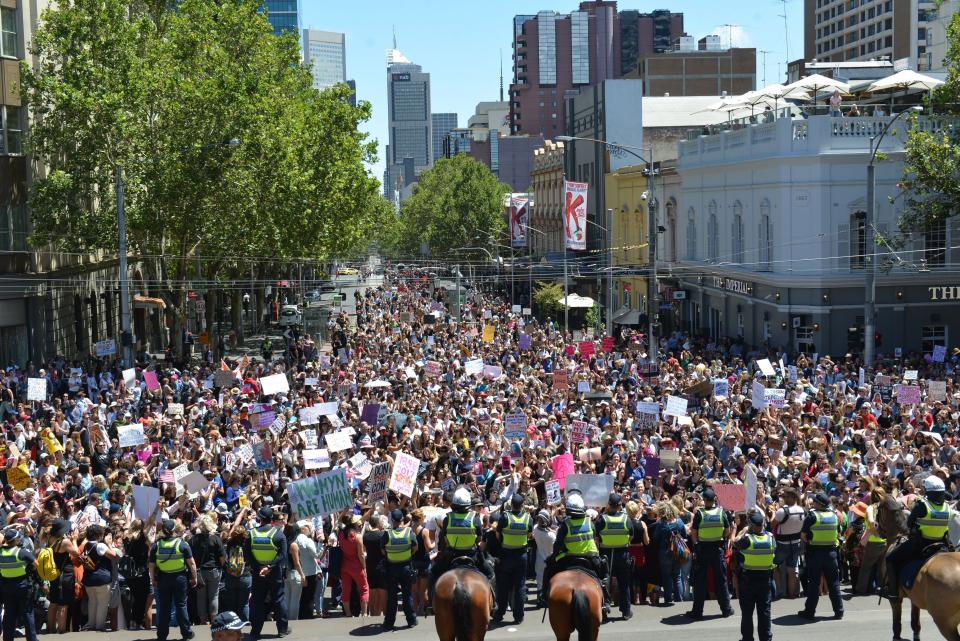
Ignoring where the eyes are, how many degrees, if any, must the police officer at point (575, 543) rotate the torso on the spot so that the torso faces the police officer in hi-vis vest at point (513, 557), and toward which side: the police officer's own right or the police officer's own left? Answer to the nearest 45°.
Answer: approximately 45° to the police officer's own left

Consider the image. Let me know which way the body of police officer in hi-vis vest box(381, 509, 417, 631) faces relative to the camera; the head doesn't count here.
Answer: away from the camera

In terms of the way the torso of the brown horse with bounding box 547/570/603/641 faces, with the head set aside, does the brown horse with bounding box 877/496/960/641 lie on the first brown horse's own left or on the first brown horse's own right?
on the first brown horse's own right

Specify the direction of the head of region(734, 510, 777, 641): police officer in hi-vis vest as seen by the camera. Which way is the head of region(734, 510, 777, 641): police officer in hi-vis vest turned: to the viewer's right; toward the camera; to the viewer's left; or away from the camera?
away from the camera

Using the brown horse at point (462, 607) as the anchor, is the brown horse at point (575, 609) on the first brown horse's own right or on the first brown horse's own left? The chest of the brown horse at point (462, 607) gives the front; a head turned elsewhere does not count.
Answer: on the first brown horse's own right

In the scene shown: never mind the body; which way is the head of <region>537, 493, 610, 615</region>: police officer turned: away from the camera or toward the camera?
away from the camera

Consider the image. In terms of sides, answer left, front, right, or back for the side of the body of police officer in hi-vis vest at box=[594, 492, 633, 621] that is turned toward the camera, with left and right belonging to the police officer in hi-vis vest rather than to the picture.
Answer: back

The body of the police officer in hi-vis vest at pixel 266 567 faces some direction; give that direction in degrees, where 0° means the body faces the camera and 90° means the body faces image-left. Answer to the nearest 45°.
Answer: approximately 180°

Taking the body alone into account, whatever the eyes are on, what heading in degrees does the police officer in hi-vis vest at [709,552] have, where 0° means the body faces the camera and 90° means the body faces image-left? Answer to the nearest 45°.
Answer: approximately 180°

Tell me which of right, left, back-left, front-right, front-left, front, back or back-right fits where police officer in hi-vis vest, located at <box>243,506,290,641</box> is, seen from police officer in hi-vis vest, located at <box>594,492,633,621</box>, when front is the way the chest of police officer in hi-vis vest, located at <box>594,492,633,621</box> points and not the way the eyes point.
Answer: left

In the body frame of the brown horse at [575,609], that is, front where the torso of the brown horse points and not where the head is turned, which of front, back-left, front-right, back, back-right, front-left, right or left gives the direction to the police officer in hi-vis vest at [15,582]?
left

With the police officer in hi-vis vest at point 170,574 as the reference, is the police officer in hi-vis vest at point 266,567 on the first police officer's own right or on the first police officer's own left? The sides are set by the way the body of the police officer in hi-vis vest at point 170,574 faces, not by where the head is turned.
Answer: on the first police officer's own right

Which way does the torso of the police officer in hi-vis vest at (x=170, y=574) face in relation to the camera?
away from the camera
